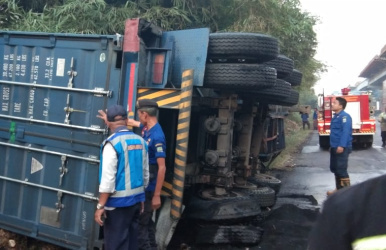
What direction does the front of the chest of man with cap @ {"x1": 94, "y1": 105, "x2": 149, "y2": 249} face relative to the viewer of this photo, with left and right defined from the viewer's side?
facing away from the viewer and to the left of the viewer

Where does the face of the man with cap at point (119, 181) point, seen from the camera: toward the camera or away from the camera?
away from the camera

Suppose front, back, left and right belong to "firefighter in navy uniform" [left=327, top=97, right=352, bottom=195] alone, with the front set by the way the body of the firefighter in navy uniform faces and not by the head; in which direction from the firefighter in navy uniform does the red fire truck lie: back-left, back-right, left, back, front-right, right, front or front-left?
right

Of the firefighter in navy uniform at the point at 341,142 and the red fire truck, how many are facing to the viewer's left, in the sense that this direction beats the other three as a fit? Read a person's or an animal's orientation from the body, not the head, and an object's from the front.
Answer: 1

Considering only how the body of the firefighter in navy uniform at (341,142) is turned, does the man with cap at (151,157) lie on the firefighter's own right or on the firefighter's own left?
on the firefighter's own left

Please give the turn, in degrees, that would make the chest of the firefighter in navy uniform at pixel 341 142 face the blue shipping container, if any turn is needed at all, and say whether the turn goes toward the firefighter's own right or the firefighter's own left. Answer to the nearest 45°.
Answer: approximately 45° to the firefighter's own left

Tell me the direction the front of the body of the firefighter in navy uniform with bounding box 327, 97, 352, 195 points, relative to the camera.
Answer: to the viewer's left

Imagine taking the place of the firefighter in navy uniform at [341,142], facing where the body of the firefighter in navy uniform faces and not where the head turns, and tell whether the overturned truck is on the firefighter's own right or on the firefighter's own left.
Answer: on the firefighter's own left
